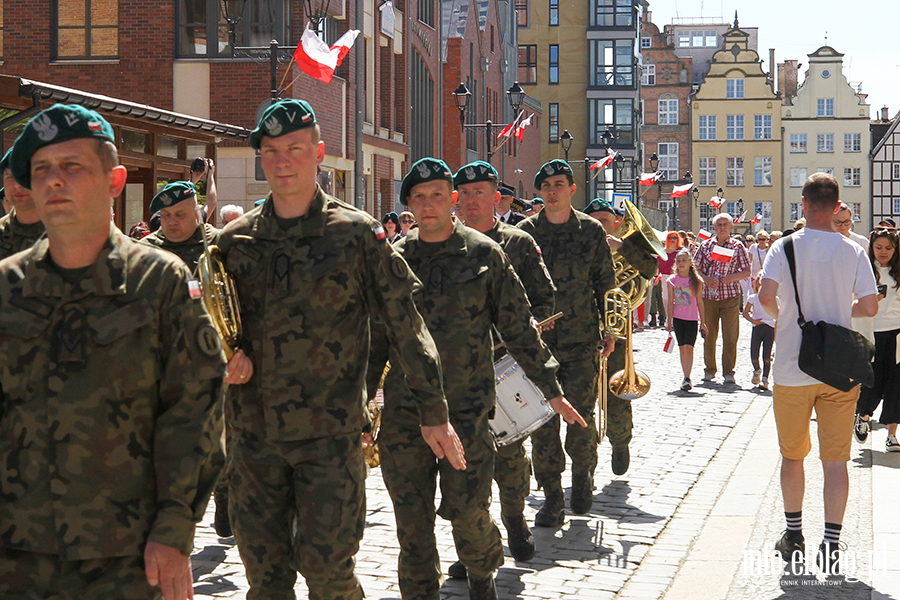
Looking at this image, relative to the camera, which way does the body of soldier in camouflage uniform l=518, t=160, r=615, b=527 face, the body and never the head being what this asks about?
toward the camera

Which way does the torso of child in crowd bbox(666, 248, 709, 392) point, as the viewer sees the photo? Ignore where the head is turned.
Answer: toward the camera

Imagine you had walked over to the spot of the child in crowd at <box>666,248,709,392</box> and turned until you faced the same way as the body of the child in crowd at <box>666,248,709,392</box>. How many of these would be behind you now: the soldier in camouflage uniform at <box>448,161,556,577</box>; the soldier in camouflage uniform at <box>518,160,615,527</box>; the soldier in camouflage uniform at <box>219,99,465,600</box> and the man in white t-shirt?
0

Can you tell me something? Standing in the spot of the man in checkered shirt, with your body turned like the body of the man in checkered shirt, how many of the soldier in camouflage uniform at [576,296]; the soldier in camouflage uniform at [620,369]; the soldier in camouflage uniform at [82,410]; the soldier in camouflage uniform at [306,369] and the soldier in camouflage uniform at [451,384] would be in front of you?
5

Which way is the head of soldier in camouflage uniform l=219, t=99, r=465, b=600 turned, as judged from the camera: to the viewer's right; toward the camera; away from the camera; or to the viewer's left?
toward the camera

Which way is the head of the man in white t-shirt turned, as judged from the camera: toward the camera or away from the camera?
away from the camera

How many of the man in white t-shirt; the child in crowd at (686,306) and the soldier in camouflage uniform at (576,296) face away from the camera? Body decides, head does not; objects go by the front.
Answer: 1

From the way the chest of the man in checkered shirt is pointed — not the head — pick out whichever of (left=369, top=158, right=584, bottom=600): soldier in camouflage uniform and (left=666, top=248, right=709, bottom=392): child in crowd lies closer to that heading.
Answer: the soldier in camouflage uniform

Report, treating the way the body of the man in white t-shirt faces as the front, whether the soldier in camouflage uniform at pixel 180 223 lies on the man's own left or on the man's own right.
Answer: on the man's own left

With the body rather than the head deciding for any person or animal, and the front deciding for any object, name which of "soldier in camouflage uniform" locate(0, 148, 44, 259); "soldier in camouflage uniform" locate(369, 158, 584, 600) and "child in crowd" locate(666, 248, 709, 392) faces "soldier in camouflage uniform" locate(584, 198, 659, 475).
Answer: the child in crowd

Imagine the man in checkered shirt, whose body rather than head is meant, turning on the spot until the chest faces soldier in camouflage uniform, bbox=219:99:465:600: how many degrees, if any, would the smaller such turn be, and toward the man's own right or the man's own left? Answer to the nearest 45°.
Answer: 0° — they already face them

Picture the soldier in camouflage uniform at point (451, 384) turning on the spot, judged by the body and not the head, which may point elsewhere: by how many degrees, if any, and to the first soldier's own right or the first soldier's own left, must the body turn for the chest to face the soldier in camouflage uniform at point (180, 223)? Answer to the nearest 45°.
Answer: approximately 135° to the first soldier's own right

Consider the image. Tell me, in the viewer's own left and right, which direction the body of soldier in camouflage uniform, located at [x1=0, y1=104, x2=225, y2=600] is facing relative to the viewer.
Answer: facing the viewer and to the left of the viewer

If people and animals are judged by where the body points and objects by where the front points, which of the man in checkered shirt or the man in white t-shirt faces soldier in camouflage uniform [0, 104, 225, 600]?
the man in checkered shirt

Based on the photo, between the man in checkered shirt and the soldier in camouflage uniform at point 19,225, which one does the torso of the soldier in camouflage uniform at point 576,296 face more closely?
the soldier in camouflage uniform

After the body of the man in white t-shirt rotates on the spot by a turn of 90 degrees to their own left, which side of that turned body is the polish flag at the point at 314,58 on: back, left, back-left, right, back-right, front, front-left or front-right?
front-right

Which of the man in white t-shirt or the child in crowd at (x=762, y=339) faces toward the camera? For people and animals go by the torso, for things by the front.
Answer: the child in crowd
